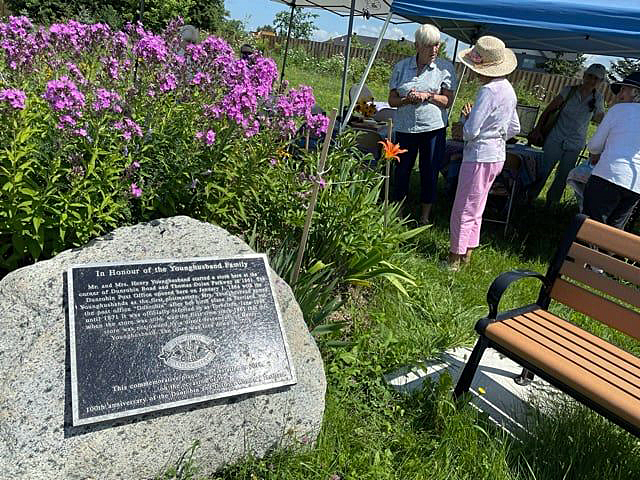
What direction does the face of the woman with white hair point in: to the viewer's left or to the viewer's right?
to the viewer's right

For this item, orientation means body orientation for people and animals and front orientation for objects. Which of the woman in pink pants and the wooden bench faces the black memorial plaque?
the wooden bench

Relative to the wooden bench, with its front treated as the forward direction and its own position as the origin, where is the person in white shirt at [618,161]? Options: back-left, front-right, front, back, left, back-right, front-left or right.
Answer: back-right

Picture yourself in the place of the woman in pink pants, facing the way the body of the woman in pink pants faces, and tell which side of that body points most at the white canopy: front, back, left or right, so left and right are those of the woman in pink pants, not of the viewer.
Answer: front

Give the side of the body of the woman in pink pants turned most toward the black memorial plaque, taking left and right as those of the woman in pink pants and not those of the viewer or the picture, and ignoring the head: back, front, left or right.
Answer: left

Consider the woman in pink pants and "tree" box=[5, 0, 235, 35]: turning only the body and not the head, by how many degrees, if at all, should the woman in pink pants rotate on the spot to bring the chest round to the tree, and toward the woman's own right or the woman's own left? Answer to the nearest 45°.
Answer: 0° — they already face it

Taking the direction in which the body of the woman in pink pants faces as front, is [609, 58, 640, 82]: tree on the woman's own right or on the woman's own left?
on the woman's own right

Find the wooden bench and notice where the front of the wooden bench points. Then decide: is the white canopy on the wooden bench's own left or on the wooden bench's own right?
on the wooden bench's own right

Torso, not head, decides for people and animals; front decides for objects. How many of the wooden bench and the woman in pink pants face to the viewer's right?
0

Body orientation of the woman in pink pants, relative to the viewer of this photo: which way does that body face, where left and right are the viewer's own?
facing away from the viewer and to the left of the viewer

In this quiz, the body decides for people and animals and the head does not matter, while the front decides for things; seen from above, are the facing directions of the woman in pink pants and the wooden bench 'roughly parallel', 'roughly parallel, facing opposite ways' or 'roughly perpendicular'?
roughly perpendicular
